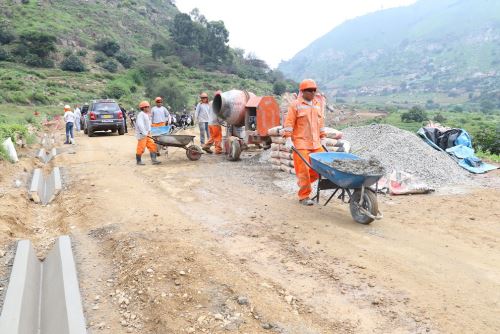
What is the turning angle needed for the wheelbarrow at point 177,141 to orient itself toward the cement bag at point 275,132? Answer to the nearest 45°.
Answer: approximately 45° to its right

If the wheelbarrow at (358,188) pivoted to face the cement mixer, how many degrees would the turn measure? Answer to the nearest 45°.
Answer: approximately 180°

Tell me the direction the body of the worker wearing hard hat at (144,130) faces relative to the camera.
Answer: to the viewer's right

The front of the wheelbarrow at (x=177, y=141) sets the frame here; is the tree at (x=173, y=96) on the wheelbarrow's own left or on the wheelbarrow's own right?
on the wheelbarrow's own left

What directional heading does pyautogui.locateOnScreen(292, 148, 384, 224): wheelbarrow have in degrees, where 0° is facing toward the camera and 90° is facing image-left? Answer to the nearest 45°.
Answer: approximately 315°

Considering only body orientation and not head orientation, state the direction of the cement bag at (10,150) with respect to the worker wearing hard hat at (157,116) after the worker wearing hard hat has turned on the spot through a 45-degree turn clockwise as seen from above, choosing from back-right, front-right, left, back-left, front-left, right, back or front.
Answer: front-right

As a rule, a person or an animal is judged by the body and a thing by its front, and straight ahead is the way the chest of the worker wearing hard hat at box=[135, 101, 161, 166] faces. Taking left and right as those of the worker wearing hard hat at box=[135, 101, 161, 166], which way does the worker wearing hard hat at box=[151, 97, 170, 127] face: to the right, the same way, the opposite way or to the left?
to the right

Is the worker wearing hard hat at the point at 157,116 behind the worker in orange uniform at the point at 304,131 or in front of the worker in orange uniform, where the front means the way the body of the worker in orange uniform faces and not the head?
behind

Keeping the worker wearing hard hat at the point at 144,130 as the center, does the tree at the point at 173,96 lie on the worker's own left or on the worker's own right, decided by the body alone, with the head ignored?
on the worker's own left

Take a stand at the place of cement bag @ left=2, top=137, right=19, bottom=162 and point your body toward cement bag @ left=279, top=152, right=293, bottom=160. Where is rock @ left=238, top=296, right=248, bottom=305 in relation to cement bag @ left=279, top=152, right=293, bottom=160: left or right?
right

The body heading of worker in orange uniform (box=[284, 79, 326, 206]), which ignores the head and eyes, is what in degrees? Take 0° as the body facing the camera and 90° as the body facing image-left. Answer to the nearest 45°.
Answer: approximately 315°

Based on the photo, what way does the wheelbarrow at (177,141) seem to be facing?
to the viewer's right

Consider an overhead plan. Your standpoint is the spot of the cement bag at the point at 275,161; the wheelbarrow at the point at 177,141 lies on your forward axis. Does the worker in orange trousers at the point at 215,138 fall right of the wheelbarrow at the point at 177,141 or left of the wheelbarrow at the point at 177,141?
right
